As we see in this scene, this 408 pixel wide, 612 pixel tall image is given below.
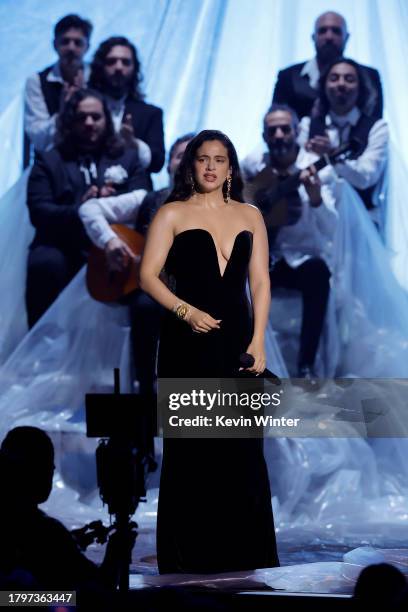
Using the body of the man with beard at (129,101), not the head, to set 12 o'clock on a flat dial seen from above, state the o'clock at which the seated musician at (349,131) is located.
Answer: The seated musician is roughly at 9 o'clock from the man with beard.

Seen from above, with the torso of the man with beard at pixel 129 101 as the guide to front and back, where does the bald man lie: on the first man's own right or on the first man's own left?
on the first man's own left

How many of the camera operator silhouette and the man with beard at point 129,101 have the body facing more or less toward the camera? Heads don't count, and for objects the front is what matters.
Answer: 1

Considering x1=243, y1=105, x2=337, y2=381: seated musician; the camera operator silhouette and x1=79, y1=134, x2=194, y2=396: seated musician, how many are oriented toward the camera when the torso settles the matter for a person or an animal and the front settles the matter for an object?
2

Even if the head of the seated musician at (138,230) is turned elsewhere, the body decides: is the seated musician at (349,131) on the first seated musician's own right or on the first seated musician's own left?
on the first seated musician's own left
